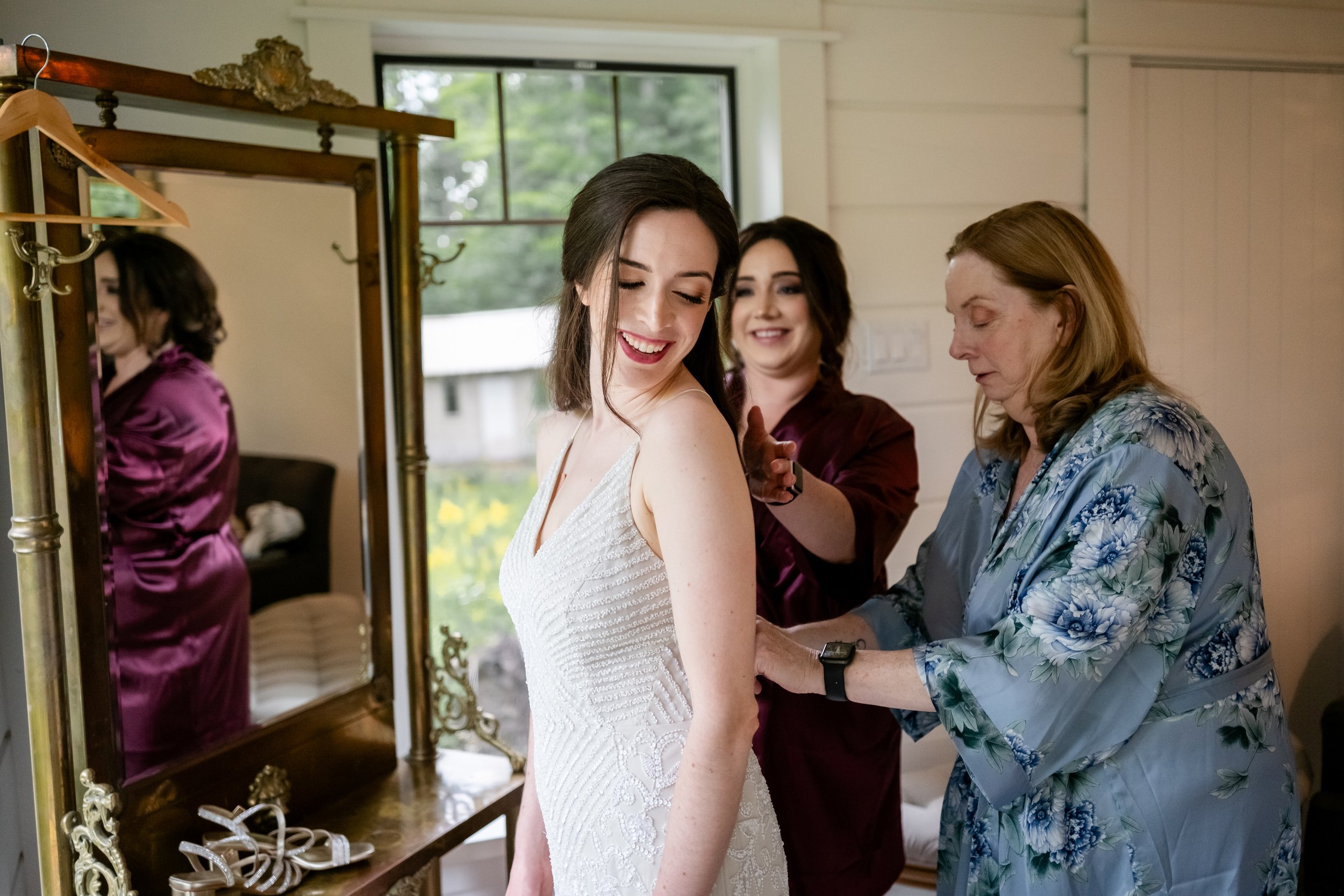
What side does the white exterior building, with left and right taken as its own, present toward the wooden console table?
front

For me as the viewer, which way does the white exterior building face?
facing the viewer

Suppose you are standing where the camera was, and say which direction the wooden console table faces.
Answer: facing the viewer and to the right of the viewer

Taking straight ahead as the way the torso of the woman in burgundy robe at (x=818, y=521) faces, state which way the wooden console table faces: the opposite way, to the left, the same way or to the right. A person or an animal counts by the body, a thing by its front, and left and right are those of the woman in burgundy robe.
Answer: to the left

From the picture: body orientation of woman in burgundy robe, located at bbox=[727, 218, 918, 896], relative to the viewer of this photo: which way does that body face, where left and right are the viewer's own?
facing the viewer and to the left of the viewer

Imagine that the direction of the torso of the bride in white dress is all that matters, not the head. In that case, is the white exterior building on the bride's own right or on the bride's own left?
on the bride's own right

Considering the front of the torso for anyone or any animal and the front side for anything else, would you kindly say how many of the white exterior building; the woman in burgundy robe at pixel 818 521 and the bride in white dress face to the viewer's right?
0

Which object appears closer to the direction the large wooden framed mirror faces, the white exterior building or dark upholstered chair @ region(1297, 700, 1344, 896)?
the dark upholstered chair

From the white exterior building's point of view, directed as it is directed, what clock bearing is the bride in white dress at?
The bride in white dress is roughly at 12 o'clock from the white exterior building.

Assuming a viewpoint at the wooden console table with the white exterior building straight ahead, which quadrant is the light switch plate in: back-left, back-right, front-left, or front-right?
front-right

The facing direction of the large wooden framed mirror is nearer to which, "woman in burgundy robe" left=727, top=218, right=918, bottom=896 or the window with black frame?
the woman in burgundy robe

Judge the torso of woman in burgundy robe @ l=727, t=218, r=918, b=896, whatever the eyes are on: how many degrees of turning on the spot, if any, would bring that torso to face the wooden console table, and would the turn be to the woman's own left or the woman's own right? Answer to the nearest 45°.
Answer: approximately 45° to the woman's own right
